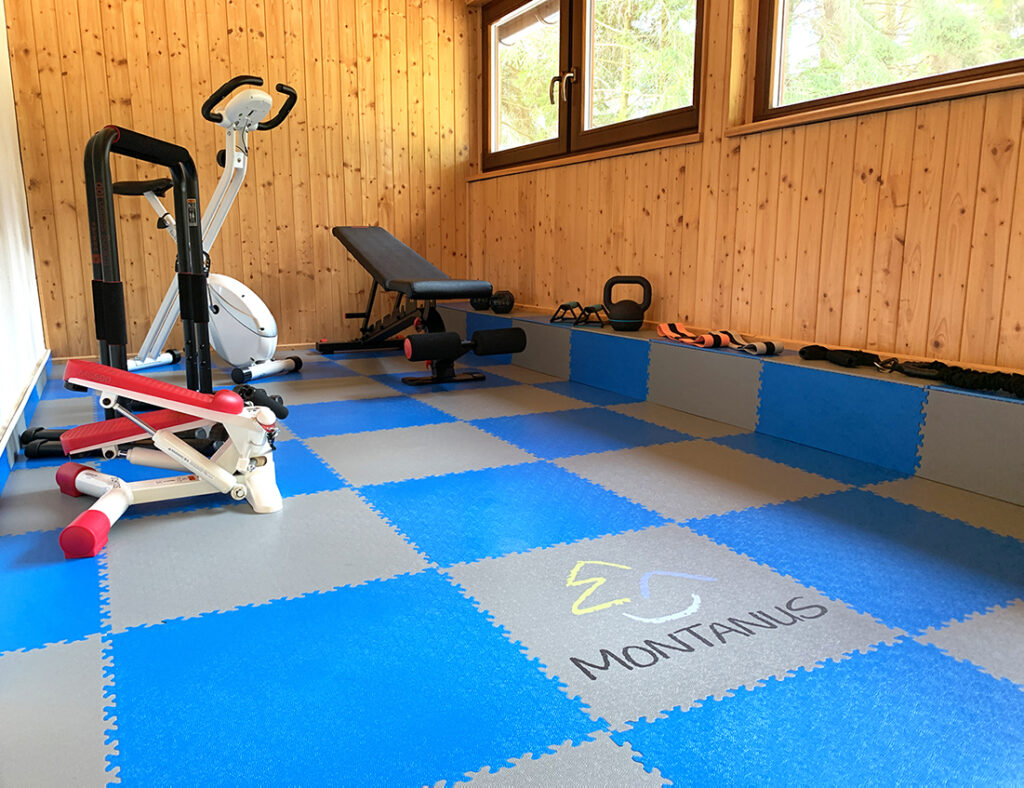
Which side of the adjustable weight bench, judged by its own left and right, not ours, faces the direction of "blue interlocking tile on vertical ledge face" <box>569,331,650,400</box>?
front

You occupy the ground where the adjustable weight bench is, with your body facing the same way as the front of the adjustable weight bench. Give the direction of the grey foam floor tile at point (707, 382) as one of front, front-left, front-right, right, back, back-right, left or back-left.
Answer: front

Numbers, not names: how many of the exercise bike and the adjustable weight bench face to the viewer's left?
0

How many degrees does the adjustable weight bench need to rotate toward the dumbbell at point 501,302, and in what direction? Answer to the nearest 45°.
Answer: approximately 90° to its left

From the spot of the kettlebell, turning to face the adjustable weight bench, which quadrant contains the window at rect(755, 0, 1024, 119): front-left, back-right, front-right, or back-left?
back-left

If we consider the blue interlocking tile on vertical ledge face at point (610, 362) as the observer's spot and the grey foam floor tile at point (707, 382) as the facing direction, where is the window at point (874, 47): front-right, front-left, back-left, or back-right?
front-left

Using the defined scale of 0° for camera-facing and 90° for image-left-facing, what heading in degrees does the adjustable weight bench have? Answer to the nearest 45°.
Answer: approximately 315°

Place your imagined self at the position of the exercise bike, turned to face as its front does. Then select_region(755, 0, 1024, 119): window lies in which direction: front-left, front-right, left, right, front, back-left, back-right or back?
front

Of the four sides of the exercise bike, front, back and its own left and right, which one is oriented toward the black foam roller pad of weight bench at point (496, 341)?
front
